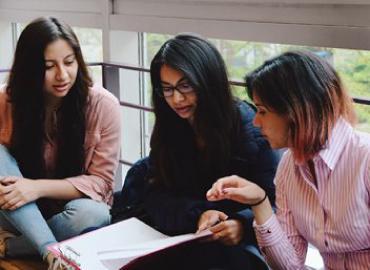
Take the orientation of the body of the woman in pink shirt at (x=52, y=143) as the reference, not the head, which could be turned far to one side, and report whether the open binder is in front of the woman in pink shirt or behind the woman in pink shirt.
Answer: in front

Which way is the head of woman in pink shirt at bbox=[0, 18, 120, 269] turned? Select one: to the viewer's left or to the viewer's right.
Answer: to the viewer's right

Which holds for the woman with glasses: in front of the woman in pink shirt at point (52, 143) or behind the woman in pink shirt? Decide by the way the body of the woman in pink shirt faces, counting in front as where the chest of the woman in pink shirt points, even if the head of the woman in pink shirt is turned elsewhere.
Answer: in front

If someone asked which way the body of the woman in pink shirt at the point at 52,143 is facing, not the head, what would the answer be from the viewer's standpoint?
toward the camera

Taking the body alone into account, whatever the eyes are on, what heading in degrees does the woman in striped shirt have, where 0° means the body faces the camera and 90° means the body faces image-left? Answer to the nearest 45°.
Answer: approximately 45°

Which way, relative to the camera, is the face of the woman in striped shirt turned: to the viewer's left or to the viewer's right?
to the viewer's left
